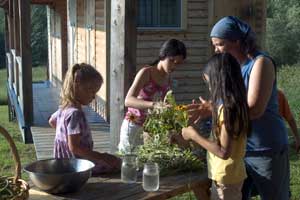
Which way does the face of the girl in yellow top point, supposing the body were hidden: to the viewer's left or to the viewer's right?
to the viewer's left

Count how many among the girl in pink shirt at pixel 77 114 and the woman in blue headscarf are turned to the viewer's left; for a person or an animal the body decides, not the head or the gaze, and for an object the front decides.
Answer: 1

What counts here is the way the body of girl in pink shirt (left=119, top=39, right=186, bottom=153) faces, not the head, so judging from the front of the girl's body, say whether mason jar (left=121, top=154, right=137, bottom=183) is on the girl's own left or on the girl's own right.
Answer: on the girl's own right

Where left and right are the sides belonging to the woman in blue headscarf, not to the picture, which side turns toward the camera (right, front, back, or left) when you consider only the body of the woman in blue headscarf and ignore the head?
left

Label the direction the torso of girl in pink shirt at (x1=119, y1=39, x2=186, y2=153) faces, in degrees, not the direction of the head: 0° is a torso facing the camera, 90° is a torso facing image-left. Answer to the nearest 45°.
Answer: approximately 315°

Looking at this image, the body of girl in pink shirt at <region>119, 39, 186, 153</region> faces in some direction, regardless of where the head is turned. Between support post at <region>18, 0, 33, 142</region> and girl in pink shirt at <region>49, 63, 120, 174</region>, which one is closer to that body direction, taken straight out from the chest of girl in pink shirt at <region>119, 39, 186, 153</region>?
the girl in pink shirt

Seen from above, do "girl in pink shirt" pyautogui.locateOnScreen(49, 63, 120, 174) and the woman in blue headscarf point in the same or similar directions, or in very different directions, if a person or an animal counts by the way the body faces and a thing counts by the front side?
very different directions

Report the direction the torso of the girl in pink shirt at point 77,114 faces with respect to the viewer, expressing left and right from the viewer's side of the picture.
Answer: facing to the right of the viewer

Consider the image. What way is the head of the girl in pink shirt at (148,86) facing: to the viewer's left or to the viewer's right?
to the viewer's right

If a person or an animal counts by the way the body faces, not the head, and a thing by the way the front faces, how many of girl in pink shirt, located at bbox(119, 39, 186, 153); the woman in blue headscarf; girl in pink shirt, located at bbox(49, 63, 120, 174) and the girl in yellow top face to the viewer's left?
2
